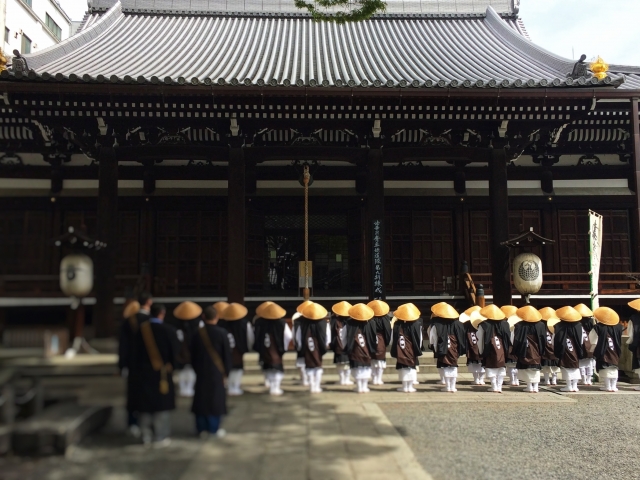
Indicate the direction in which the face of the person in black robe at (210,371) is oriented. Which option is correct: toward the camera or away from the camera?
away from the camera

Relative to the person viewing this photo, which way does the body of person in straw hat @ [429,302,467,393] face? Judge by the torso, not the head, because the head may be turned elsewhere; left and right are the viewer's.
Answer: facing away from the viewer

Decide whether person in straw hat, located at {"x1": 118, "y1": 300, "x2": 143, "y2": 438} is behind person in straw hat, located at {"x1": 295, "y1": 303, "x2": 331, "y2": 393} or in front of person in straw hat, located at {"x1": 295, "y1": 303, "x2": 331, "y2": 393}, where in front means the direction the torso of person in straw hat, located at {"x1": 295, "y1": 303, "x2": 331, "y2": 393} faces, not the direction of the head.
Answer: behind

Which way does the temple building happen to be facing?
toward the camera

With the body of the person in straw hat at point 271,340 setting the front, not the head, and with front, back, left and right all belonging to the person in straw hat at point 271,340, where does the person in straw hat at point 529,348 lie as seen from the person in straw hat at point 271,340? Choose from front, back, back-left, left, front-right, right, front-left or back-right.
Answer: front-right

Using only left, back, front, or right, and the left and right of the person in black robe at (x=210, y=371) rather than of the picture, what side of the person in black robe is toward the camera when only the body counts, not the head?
back

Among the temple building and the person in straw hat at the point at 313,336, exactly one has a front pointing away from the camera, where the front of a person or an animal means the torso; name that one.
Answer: the person in straw hat

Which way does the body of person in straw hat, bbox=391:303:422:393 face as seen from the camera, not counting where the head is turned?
away from the camera

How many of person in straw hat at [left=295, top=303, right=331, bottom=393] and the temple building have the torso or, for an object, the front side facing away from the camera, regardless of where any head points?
1

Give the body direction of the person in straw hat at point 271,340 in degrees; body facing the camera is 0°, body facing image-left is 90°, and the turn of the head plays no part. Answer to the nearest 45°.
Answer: approximately 180°

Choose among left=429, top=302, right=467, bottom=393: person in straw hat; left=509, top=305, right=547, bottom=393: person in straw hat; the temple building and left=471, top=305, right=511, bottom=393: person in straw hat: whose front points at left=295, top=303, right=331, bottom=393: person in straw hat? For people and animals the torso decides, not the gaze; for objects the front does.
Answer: the temple building

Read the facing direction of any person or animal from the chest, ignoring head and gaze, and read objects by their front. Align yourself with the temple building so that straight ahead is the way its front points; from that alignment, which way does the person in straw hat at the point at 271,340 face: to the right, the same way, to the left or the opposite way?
the opposite way

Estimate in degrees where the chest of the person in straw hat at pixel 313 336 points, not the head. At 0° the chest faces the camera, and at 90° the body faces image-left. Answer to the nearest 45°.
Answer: approximately 180°
